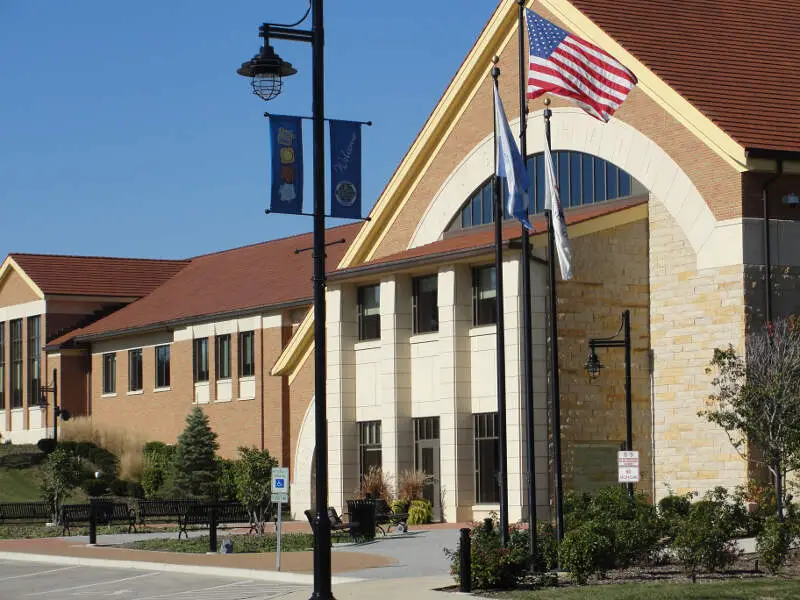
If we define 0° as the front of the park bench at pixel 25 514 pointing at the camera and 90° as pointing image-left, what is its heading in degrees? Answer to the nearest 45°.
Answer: approximately 0°

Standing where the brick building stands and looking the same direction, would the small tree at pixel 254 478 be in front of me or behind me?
in front

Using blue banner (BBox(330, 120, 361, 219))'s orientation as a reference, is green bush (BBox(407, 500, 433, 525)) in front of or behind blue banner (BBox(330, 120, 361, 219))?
behind

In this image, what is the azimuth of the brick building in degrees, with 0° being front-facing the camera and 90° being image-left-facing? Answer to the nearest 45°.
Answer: approximately 45°

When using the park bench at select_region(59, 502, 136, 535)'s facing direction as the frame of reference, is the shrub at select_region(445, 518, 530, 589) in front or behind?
in front

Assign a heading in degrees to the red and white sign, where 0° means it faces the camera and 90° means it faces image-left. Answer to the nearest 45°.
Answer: approximately 0°
